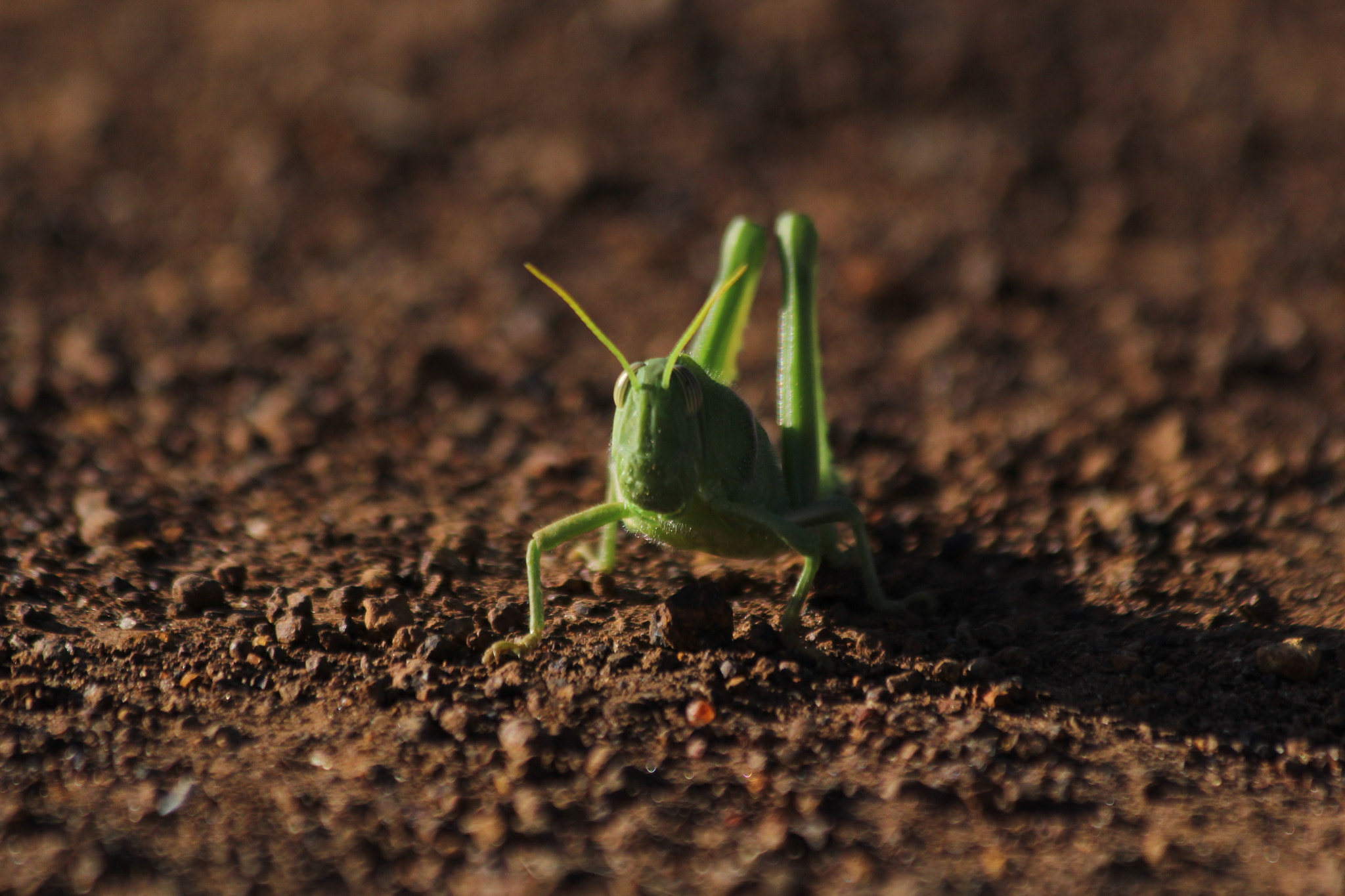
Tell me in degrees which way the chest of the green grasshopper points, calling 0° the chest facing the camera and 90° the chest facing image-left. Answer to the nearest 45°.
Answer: approximately 45°

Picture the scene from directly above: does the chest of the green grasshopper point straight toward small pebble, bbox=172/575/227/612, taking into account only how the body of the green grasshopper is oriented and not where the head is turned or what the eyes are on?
no

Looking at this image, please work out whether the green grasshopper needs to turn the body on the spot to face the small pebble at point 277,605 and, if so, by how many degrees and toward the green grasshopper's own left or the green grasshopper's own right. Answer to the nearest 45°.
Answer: approximately 45° to the green grasshopper's own right

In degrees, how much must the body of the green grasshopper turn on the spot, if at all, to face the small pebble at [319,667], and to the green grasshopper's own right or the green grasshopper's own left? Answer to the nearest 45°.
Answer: approximately 45° to the green grasshopper's own right

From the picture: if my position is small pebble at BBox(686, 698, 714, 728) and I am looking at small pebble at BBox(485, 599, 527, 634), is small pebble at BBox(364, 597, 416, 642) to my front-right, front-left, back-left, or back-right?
front-left

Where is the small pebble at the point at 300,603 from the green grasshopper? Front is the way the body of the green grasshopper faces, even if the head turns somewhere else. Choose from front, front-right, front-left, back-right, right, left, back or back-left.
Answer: front-right

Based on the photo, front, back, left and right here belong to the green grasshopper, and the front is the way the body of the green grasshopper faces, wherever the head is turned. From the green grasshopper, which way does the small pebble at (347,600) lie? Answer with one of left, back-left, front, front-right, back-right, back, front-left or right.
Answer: front-right

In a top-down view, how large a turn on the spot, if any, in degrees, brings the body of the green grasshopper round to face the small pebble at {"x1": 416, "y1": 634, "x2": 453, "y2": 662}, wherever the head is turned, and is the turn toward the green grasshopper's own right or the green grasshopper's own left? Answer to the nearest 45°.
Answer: approximately 45° to the green grasshopper's own right

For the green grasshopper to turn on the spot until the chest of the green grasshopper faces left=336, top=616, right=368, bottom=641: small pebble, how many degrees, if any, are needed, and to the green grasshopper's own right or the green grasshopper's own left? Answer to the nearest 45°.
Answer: approximately 45° to the green grasshopper's own right

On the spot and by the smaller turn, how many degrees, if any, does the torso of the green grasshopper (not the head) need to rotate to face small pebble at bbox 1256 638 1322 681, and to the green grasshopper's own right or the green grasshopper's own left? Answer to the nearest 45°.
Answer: approximately 135° to the green grasshopper's own left

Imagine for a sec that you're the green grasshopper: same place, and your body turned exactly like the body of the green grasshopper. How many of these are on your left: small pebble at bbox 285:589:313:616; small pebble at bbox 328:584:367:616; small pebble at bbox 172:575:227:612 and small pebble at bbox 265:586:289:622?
0
